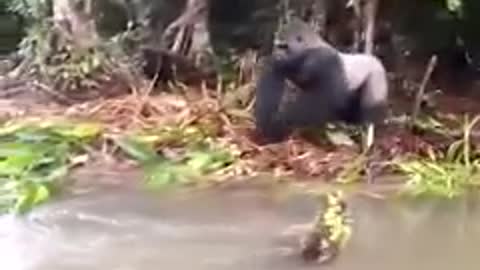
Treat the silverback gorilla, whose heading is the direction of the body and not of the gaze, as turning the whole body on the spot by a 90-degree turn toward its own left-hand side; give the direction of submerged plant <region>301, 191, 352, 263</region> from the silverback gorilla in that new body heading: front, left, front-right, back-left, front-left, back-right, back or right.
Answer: front

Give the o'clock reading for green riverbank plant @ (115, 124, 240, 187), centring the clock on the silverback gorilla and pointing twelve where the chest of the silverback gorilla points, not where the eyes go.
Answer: The green riverbank plant is roughly at 11 o'clock from the silverback gorilla.

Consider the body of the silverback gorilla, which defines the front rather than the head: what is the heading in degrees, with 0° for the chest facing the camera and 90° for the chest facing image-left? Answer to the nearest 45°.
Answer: approximately 90°

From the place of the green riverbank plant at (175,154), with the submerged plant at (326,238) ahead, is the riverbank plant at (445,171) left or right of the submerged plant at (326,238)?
left

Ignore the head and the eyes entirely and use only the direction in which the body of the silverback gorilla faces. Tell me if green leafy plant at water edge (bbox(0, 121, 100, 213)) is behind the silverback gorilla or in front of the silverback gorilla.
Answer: in front

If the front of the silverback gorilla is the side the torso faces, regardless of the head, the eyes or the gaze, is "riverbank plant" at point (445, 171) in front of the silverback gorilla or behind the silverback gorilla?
behind
